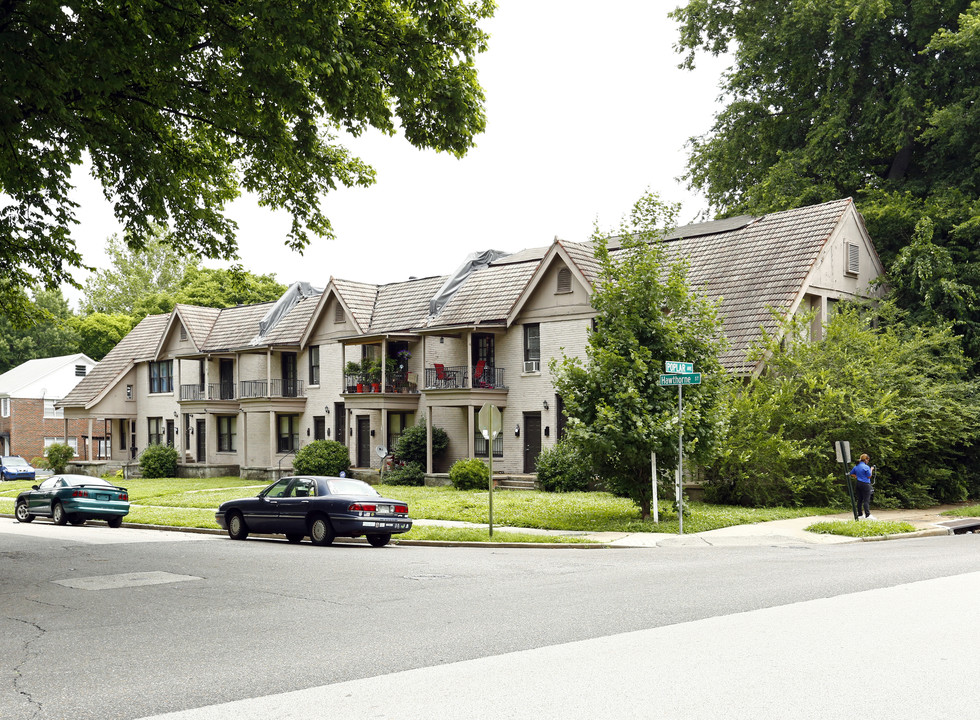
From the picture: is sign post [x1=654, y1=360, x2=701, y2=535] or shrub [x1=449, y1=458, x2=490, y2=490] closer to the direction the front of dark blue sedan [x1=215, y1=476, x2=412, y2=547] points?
the shrub

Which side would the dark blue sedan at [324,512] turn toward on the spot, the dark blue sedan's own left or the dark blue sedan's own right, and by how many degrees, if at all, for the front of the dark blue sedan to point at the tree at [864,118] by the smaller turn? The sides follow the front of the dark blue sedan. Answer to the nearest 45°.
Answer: approximately 90° to the dark blue sedan's own right

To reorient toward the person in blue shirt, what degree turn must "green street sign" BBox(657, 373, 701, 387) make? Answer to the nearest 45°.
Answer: approximately 135° to its left

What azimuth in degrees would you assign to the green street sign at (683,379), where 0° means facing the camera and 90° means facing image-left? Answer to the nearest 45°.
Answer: approximately 0°

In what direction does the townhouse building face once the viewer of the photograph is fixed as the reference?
facing the viewer and to the left of the viewer

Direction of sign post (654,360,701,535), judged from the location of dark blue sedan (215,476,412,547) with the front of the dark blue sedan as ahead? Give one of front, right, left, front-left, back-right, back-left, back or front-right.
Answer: back-right

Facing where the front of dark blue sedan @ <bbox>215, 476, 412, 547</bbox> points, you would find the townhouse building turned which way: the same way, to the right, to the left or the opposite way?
to the left

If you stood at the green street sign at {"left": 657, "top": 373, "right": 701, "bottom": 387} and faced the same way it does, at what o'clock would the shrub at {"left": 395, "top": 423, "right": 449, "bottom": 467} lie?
The shrub is roughly at 5 o'clock from the green street sign.

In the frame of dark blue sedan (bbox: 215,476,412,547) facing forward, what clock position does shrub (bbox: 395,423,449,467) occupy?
The shrub is roughly at 2 o'clock from the dark blue sedan.

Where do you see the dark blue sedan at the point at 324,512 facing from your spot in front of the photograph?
facing away from the viewer and to the left of the viewer

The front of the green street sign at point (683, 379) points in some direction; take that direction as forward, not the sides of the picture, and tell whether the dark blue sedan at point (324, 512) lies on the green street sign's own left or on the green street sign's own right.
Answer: on the green street sign's own right

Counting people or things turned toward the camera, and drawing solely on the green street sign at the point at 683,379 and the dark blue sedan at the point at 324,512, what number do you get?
1
